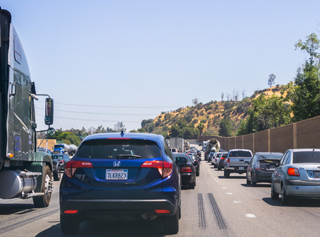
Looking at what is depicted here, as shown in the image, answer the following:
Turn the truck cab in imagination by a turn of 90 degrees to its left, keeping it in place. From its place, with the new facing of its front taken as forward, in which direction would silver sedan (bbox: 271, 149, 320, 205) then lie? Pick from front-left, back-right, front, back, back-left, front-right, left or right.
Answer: back-right

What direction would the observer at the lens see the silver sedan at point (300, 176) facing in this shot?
facing away from the viewer

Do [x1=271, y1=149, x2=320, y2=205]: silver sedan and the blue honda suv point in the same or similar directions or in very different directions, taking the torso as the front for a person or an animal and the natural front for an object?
same or similar directions

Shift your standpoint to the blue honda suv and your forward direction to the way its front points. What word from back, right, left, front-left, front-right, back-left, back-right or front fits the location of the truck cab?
front-left

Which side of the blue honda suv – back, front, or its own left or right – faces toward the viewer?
back

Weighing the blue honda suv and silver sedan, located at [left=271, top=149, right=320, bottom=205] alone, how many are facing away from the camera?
2

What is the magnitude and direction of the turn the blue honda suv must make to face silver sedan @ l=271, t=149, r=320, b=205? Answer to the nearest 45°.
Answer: approximately 45° to its right

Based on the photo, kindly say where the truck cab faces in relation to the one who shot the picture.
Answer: facing away from the viewer and to the right of the viewer

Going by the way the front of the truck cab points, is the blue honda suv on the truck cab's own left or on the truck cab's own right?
on the truck cab's own right
